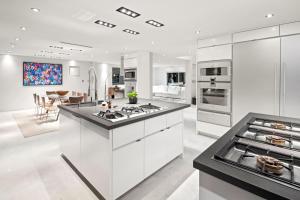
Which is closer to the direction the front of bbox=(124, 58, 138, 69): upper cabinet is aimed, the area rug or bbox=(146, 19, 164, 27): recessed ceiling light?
the recessed ceiling light

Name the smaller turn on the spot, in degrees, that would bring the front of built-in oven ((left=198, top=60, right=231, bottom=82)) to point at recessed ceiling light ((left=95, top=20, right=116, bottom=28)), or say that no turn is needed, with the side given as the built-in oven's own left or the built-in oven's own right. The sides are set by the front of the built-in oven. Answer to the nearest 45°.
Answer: approximately 45° to the built-in oven's own right

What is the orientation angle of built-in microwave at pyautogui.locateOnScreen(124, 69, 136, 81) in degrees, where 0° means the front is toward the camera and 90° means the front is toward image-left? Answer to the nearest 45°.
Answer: approximately 0°

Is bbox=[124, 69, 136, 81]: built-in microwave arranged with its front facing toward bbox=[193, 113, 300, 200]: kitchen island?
yes

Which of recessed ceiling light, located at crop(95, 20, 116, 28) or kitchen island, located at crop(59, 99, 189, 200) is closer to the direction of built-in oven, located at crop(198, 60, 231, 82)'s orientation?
the kitchen island
